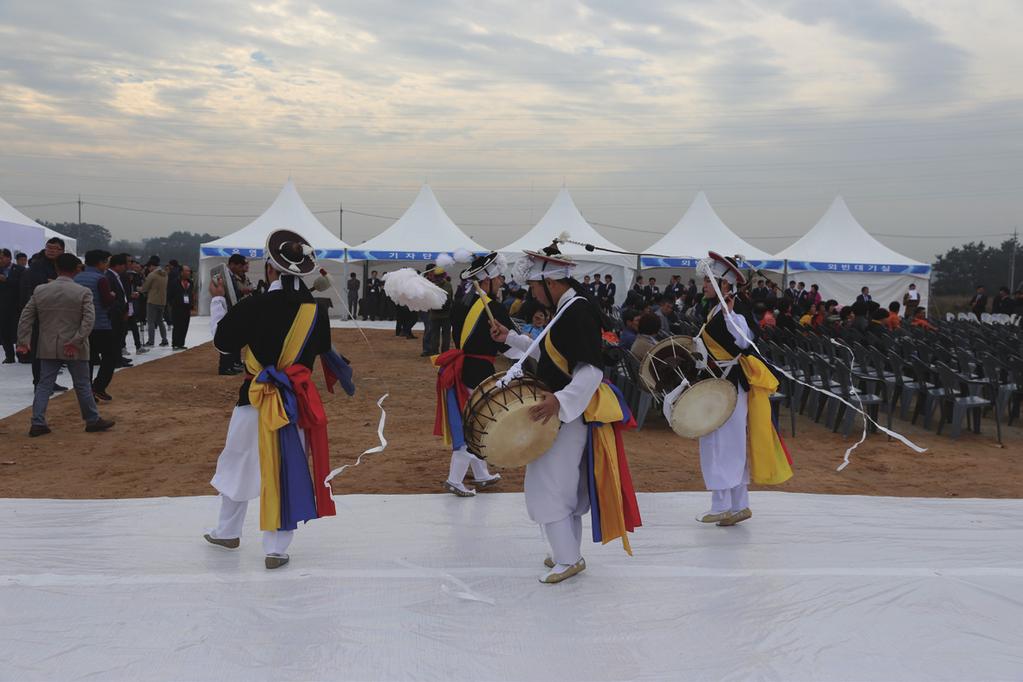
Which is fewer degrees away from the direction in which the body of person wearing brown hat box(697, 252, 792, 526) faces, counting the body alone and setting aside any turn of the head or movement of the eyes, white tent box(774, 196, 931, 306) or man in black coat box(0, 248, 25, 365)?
the man in black coat

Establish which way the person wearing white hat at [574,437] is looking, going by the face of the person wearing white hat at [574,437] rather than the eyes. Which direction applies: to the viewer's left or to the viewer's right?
to the viewer's left

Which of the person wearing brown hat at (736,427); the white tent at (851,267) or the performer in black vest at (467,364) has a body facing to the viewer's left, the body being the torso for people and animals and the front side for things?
the person wearing brown hat

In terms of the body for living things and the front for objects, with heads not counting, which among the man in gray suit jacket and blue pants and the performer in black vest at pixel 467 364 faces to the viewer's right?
the performer in black vest

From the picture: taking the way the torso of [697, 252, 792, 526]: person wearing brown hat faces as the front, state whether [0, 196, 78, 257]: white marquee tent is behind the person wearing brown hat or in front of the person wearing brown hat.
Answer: in front

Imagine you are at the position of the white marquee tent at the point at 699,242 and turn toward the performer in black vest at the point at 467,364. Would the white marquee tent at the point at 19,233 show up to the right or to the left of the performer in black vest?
right

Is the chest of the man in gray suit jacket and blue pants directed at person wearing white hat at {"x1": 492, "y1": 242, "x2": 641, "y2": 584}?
no

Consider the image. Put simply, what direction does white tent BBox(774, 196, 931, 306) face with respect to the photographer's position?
facing the viewer

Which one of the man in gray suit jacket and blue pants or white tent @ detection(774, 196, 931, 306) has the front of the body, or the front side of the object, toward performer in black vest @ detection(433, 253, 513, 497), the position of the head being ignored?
the white tent

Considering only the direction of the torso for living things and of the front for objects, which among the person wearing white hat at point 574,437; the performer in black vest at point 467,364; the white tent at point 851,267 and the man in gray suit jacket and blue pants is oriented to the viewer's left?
the person wearing white hat

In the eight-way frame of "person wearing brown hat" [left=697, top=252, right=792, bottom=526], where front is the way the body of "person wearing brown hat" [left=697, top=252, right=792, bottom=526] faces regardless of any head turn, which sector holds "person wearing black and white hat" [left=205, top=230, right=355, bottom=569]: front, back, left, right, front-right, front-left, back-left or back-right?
front-left

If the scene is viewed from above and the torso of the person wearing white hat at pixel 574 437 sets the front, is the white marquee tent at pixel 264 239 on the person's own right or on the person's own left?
on the person's own right

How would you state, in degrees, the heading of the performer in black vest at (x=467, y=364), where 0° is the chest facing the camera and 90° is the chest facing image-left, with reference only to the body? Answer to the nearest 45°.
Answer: approximately 270°

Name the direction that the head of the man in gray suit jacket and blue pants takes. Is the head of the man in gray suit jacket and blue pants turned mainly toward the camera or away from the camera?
away from the camera

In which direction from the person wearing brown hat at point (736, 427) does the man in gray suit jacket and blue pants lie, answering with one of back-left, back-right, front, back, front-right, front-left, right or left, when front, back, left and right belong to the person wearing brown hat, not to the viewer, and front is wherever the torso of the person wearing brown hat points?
front

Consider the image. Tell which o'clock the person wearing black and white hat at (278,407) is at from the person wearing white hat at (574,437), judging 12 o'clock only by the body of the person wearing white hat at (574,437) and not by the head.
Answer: the person wearing black and white hat at (278,407) is roughly at 12 o'clock from the person wearing white hat at (574,437).

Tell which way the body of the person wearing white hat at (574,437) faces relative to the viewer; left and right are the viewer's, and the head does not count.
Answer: facing to the left of the viewer

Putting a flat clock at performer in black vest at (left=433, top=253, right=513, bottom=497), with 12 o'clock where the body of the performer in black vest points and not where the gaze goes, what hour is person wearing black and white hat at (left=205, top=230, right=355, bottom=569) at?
The person wearing black and white hat is roughly at 4 o'clock from the performer in black vest.
